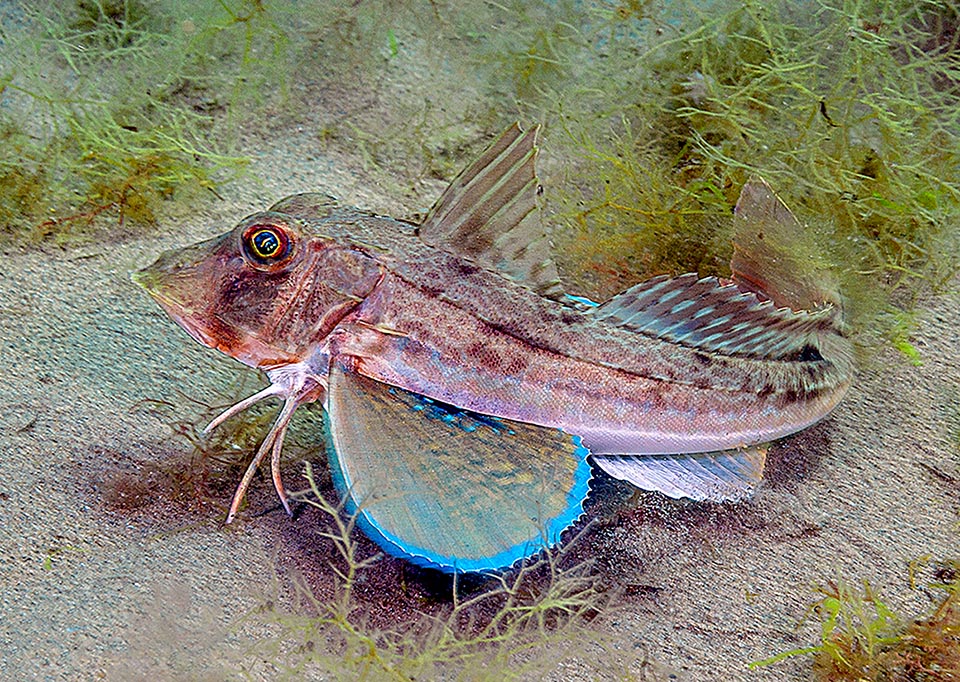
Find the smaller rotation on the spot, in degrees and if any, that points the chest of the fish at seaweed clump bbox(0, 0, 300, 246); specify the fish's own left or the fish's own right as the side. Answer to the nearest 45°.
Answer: approximately 45° to the fish's own right

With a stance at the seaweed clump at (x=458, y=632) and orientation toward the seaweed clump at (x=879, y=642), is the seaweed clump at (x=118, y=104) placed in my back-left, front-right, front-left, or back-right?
back-left

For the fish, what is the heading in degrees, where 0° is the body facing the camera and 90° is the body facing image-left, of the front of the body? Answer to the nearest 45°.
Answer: approximately 90°

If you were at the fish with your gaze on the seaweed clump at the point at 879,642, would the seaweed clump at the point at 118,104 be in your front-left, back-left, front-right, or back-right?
back-left

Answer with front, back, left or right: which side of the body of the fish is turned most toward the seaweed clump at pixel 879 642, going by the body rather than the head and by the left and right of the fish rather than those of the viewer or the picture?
back
